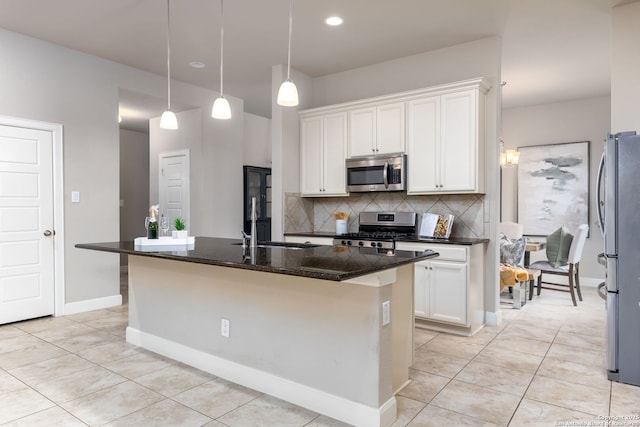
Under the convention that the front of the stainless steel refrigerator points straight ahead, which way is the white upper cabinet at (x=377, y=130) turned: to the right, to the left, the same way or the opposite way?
to the left

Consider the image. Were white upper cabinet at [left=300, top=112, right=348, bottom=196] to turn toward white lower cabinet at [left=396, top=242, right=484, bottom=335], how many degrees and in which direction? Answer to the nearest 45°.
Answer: approximately 90° to its left

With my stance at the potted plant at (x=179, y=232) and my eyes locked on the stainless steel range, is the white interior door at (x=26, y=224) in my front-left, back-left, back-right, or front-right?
back-left

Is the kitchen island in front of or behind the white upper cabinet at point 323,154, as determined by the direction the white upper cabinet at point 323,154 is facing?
in front

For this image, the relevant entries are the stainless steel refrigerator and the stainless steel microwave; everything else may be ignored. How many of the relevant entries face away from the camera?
0

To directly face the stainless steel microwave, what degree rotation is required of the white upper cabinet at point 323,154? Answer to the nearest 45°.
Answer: approximately 90° to its left

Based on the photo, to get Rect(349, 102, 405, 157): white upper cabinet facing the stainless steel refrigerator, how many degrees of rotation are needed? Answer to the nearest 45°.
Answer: approximately 90° to its left

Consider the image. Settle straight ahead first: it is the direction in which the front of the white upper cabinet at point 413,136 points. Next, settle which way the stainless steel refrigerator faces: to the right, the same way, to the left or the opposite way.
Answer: to the right

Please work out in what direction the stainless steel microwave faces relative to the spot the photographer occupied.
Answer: facing the viewer and to the left of the viewer

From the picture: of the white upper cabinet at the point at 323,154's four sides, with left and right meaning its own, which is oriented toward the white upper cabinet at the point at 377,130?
left
